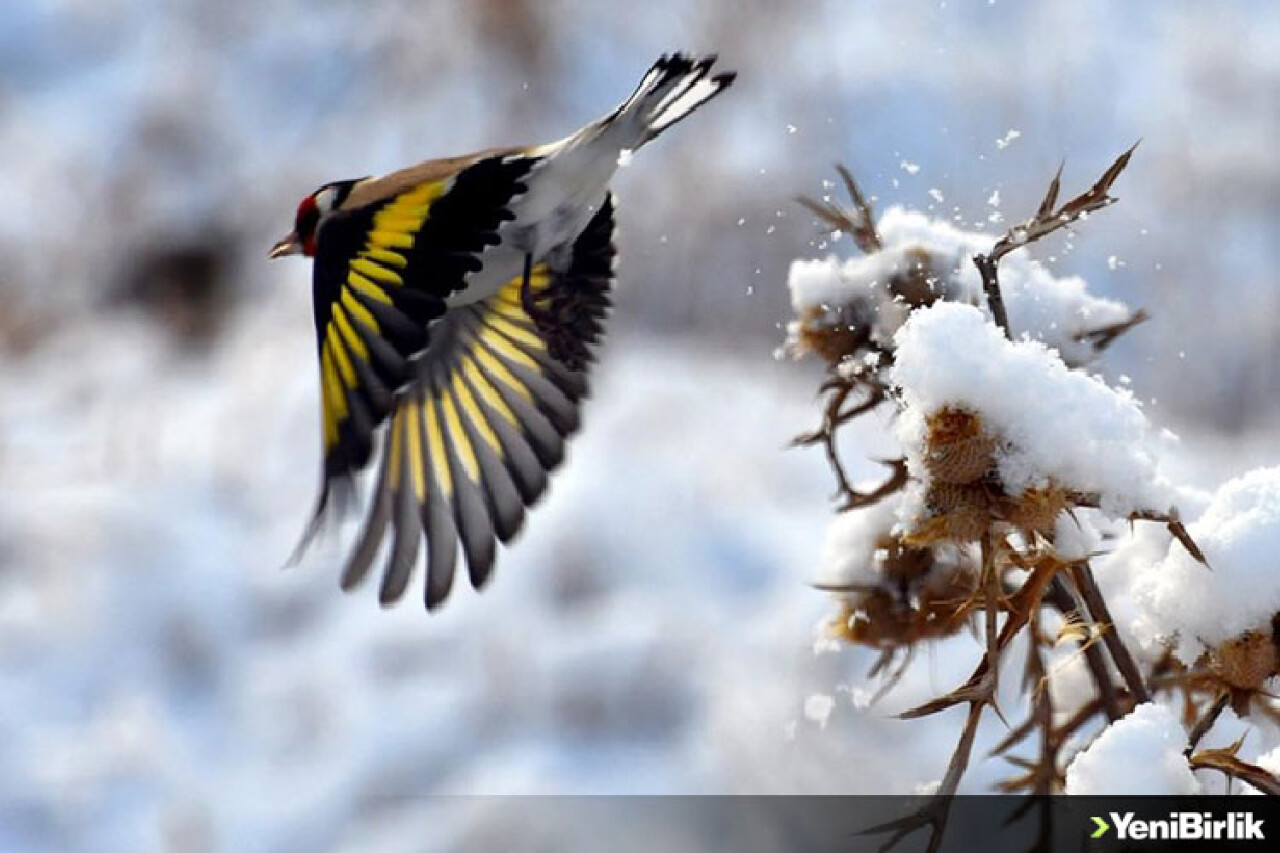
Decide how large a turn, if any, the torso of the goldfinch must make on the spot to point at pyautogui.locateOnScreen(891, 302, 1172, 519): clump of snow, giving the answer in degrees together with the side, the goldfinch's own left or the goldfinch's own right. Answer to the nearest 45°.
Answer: approximately 135° to the goldfinch's own left

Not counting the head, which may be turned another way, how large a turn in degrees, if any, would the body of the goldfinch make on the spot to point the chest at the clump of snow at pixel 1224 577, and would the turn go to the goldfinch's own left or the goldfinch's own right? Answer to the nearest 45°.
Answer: approximately 135° to the goldfinch's own left

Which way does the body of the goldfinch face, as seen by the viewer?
to the viewer's left
